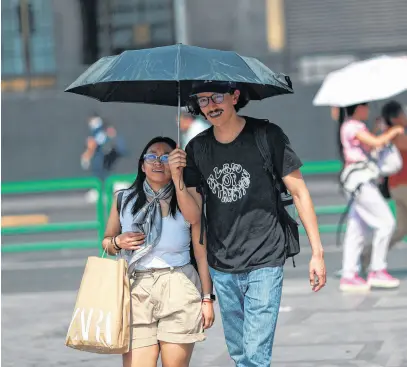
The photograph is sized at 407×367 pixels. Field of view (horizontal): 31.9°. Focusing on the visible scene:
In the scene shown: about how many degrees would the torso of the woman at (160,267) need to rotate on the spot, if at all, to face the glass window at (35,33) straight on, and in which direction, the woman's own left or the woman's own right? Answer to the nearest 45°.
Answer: approximately 180°

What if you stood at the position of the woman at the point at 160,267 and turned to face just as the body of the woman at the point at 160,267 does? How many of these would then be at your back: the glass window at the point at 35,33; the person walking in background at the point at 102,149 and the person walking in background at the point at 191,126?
3
